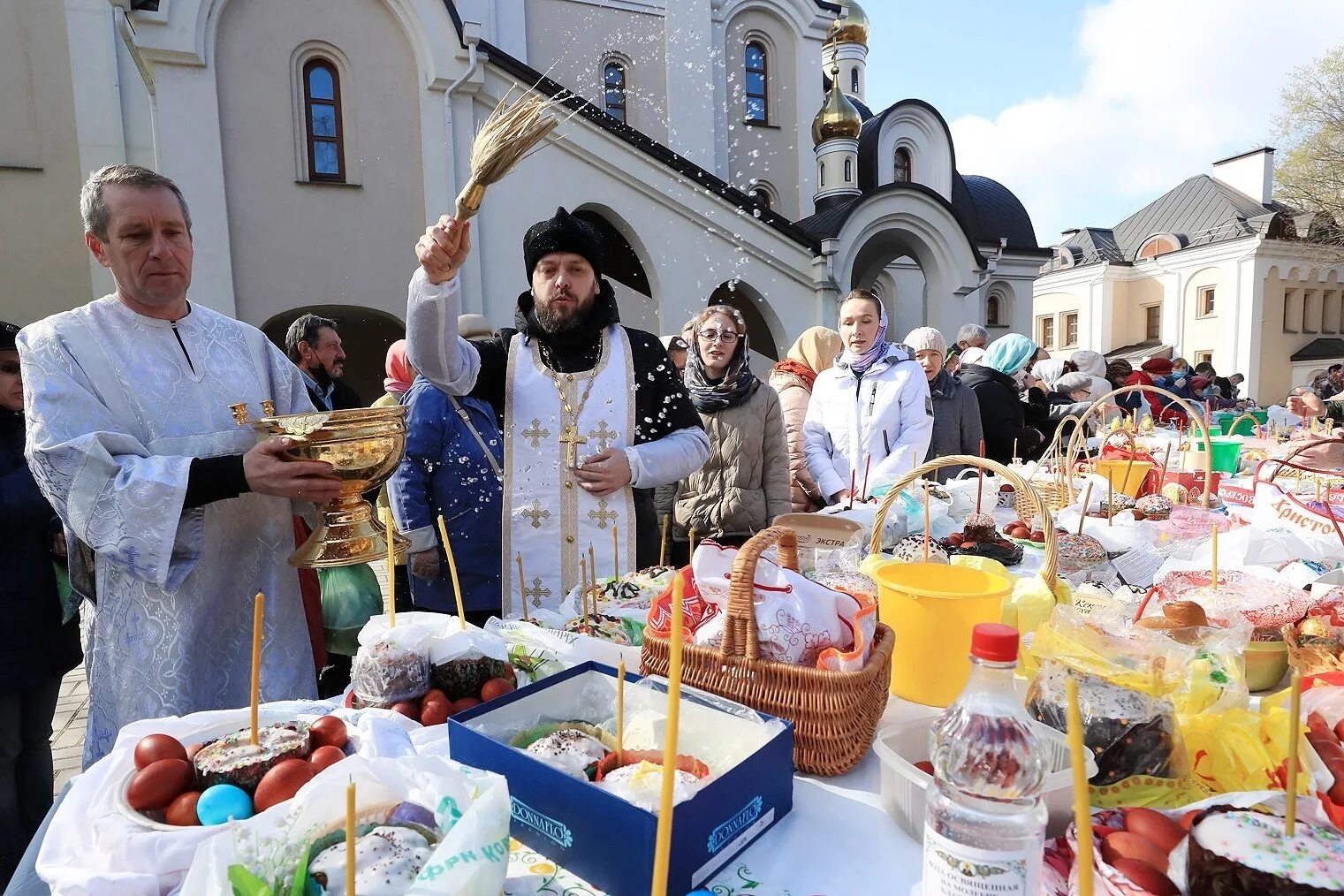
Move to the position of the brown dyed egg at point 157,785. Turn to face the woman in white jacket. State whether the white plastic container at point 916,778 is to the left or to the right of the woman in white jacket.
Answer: right

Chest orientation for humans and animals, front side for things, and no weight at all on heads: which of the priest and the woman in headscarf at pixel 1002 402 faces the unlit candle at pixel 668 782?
the priest

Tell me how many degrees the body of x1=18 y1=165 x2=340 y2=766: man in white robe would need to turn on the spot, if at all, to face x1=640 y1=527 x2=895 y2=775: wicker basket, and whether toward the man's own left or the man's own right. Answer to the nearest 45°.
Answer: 0° — they already face it

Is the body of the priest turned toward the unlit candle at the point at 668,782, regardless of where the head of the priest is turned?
yes

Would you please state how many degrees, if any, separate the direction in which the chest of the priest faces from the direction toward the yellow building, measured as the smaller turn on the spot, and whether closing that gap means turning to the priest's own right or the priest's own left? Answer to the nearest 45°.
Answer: approximately 135° to the priest's own left

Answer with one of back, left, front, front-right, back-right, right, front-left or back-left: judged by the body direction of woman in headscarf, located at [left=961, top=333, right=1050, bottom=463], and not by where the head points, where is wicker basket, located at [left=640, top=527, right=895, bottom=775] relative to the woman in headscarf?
right

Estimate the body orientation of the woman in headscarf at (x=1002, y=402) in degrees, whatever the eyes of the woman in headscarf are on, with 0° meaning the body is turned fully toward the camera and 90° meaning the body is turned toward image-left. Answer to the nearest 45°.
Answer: approximately 270°

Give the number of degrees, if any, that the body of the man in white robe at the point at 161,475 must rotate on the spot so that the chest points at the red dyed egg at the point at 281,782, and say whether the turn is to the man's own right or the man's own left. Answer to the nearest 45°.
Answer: approximately 45° to the man's own right

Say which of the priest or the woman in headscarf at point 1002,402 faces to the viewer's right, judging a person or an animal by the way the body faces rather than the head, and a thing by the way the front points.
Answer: the woman in headscarf

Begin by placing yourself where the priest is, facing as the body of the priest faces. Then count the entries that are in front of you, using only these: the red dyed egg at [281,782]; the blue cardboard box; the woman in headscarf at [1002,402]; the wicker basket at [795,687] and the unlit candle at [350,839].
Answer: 4

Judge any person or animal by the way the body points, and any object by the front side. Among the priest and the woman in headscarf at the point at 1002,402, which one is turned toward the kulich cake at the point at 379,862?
the priest
